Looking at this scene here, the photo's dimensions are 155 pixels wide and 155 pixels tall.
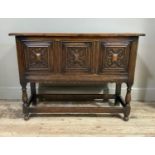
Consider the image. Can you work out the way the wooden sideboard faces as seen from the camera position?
facing the viewer
